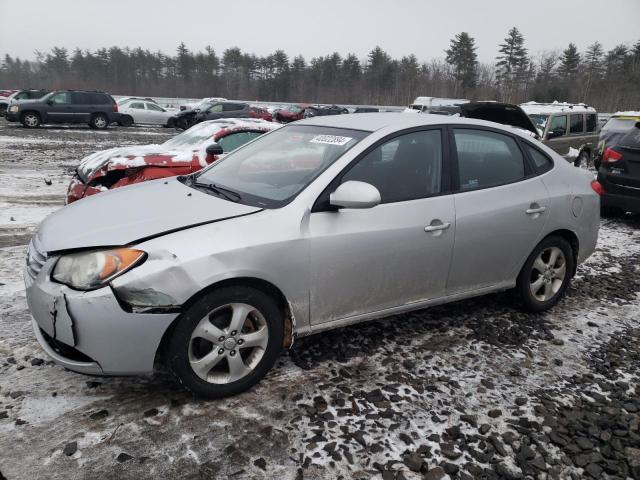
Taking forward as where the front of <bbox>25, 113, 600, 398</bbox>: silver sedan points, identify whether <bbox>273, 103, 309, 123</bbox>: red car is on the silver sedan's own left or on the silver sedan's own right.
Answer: on the silver sedan's own right

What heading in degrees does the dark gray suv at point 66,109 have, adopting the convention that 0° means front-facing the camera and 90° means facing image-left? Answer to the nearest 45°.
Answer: approximately 90°

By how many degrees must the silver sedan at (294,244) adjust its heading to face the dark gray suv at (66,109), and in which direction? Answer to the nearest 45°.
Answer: approximately 90° to its right

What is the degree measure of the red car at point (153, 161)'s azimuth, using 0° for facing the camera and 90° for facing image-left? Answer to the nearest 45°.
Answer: approximately 45°

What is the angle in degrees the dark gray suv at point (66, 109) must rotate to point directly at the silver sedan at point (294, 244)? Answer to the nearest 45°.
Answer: approximately 90° to its left

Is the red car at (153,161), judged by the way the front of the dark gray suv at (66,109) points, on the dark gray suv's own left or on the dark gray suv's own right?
on the dark gray suv's own left
